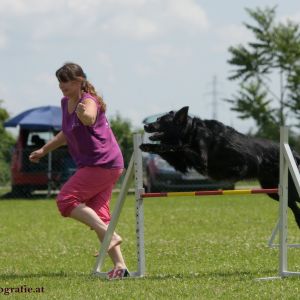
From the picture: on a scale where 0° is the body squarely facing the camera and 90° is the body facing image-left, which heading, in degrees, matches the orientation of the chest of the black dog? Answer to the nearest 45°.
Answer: approximately 90°
